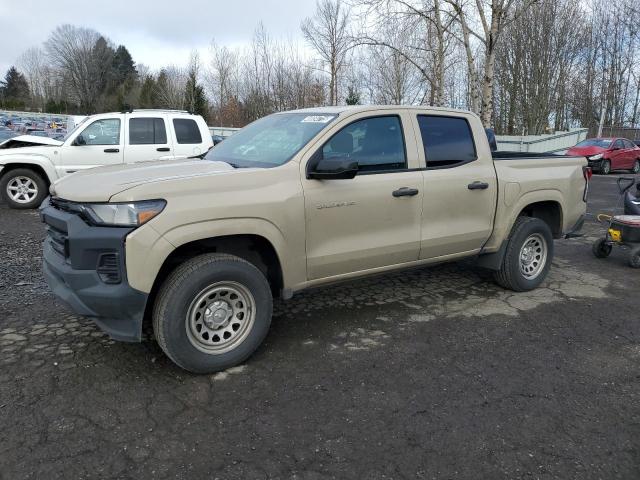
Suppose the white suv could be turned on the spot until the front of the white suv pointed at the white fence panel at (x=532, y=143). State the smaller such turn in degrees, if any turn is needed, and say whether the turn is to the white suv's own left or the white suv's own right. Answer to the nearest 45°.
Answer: approximately 135° to the white suv's own right

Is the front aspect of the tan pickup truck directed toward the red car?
no

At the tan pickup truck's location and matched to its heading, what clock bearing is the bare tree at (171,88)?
The bare tree is roughly at 4 o'clock from the tan pickup truck.

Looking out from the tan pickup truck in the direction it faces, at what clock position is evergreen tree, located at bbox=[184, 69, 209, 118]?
The evergreen tree is roughly at 4 o'clock from the tan pickup truck.

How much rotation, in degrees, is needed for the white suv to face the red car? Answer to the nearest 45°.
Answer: approximately 180°

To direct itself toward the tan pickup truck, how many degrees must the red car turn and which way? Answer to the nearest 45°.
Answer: approximately 45° to its left

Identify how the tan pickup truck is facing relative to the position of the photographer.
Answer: facing the viewer and to the left of the viewer

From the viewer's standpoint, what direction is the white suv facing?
to the viewer's left

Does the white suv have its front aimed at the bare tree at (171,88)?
no

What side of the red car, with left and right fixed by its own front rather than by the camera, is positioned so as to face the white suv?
front

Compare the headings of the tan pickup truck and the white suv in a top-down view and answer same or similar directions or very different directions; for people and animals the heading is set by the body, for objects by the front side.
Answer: same or similar directions

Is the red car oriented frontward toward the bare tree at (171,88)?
no
